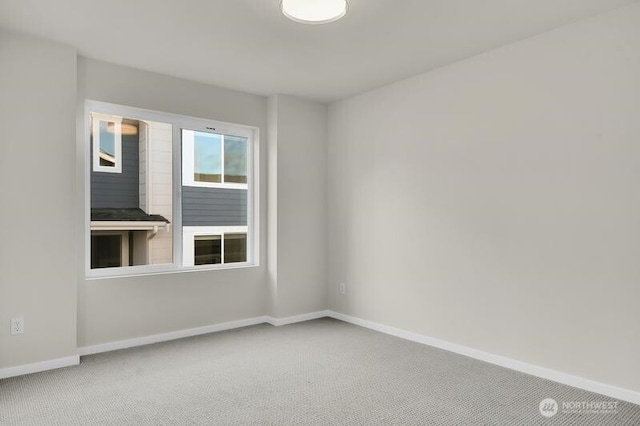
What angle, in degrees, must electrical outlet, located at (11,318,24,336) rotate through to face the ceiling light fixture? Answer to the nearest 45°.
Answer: approximately 45° to its left

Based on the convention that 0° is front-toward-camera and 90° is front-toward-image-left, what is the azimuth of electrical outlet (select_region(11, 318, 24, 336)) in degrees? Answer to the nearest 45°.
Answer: approximately 0°
